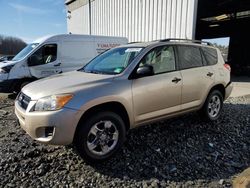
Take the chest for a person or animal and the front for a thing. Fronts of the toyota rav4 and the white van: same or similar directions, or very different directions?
same or similar directions

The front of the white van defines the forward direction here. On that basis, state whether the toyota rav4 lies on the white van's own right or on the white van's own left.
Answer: on the white van's own left

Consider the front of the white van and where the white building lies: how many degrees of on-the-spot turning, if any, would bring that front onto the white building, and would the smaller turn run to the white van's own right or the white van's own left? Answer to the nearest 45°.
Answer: approximately 180°

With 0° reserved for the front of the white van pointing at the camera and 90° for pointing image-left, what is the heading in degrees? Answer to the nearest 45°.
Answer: approximately 45°

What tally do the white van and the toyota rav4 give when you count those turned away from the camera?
0

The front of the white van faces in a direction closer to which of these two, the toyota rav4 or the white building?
the toyota rav4

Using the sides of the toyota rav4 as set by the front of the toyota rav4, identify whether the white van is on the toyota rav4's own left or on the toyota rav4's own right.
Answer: on the toyota rav4's own right

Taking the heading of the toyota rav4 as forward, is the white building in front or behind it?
behind

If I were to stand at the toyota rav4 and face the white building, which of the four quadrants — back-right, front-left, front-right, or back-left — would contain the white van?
front-left

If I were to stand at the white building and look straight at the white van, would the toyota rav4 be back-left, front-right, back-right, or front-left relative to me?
front-left

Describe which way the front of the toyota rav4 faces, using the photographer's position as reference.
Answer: facing the viewer and to the left of the viewer
